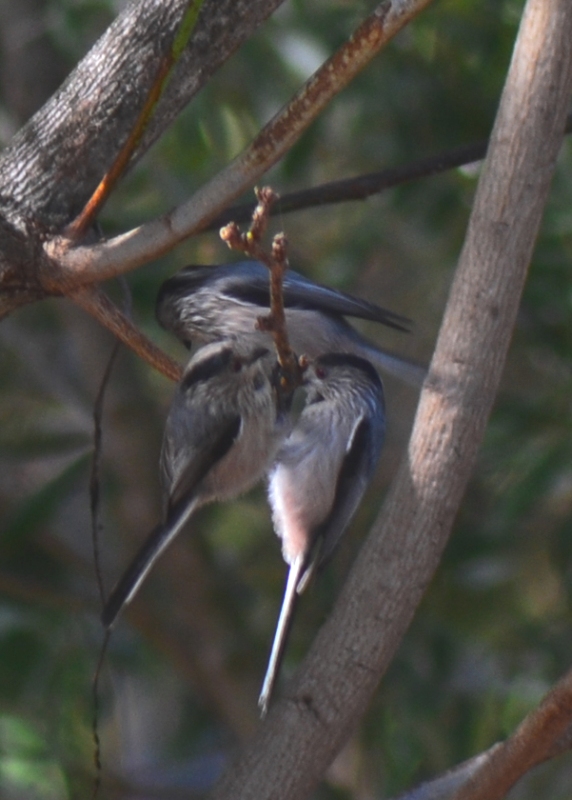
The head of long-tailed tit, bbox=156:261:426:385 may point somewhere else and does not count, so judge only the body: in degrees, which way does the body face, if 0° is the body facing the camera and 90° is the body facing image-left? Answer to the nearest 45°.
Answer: approximately 90°

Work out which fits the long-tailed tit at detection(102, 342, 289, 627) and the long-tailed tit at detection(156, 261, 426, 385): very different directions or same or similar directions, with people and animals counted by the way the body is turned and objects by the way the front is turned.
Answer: very different directions
